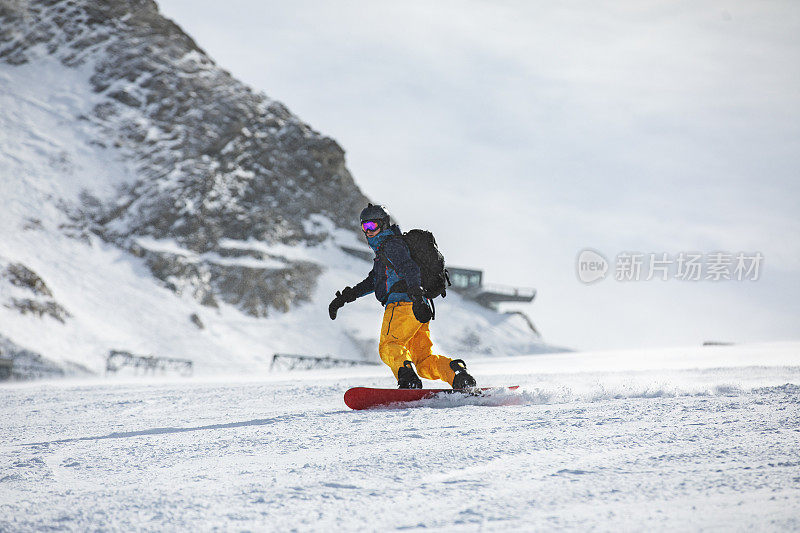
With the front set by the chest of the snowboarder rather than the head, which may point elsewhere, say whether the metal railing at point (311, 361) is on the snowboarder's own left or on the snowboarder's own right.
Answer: on the snowboarder's own right

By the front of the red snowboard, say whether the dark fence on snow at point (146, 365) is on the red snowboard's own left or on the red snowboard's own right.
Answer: on the red snowboard's own right

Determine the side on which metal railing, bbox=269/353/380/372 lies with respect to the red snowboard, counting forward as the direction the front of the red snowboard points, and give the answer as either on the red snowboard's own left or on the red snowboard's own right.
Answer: on the red snowboard's own right

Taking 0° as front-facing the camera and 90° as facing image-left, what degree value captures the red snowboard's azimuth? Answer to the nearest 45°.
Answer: approximately 90°
